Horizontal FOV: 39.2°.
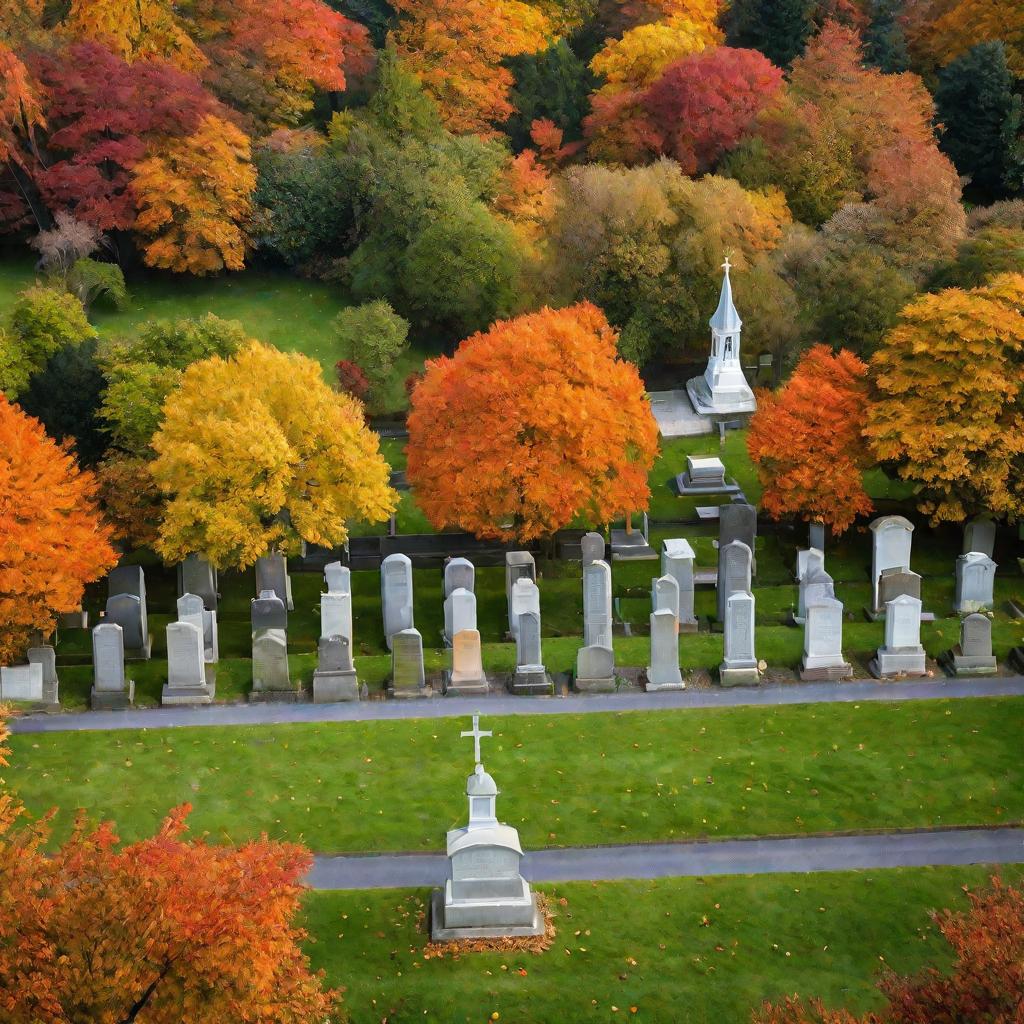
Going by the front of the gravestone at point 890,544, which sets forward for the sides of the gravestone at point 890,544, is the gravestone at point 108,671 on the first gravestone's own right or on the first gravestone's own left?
on the first gravestone's own right

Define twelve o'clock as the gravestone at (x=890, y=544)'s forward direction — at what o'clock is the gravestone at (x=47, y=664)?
the gravestone at (x=47, y=664) is roughly at 2 o'clock from the gravestone at (x=890, y=544).

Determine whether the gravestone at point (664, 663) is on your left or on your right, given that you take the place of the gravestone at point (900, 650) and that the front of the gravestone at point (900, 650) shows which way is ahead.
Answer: on your right

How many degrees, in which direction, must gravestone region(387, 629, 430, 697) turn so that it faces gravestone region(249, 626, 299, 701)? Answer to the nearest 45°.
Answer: approximately 90° to its right

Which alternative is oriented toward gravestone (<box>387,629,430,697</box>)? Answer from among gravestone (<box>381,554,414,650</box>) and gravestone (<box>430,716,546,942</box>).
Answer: gravestone (<box>381,554,414,650</box>)

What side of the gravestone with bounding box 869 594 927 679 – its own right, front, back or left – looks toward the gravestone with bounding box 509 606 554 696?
right

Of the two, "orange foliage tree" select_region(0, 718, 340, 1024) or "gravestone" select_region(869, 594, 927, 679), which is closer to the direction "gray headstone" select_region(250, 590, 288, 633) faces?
the orange foliage tree

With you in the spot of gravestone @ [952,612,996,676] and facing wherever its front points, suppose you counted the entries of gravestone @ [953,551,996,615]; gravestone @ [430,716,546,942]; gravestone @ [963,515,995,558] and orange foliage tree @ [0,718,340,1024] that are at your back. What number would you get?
2
